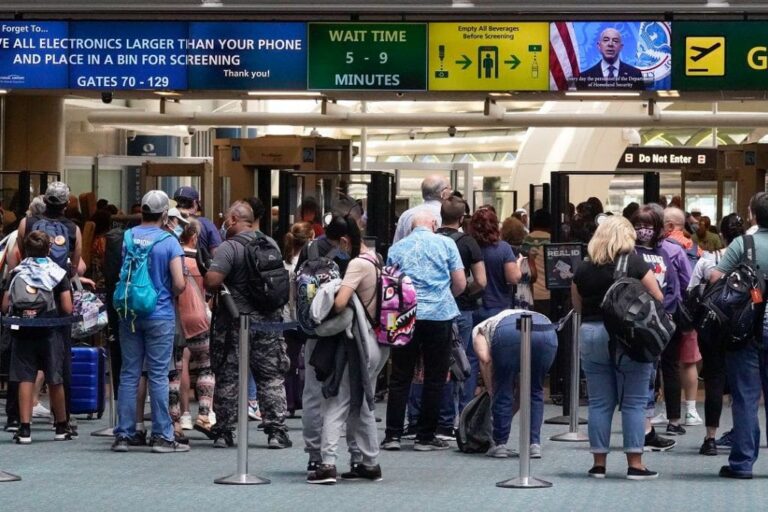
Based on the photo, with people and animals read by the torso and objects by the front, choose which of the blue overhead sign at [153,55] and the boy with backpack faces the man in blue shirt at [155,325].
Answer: the blue overhead sign

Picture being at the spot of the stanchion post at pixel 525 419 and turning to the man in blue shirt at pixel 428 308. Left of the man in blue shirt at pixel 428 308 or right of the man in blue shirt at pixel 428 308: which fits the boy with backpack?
left

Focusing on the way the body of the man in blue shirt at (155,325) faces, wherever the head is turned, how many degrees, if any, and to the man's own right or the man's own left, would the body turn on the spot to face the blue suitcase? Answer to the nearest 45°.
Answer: approximately 45° to the man's own left

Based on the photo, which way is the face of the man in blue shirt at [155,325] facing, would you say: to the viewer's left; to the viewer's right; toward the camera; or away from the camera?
away from the camera

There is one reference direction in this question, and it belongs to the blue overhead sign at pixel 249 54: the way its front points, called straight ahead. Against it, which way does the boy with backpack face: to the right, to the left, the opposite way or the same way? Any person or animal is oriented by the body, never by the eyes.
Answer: the opposite way

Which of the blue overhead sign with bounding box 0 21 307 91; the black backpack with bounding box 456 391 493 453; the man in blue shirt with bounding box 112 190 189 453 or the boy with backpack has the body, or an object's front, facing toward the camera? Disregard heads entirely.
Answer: the blue overhead sign

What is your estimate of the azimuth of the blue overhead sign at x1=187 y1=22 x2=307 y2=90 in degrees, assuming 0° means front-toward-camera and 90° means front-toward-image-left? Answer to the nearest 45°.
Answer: approximately 0°

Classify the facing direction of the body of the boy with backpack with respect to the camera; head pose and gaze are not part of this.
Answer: away from the camera

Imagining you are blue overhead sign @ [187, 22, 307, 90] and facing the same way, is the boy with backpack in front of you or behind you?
in front
